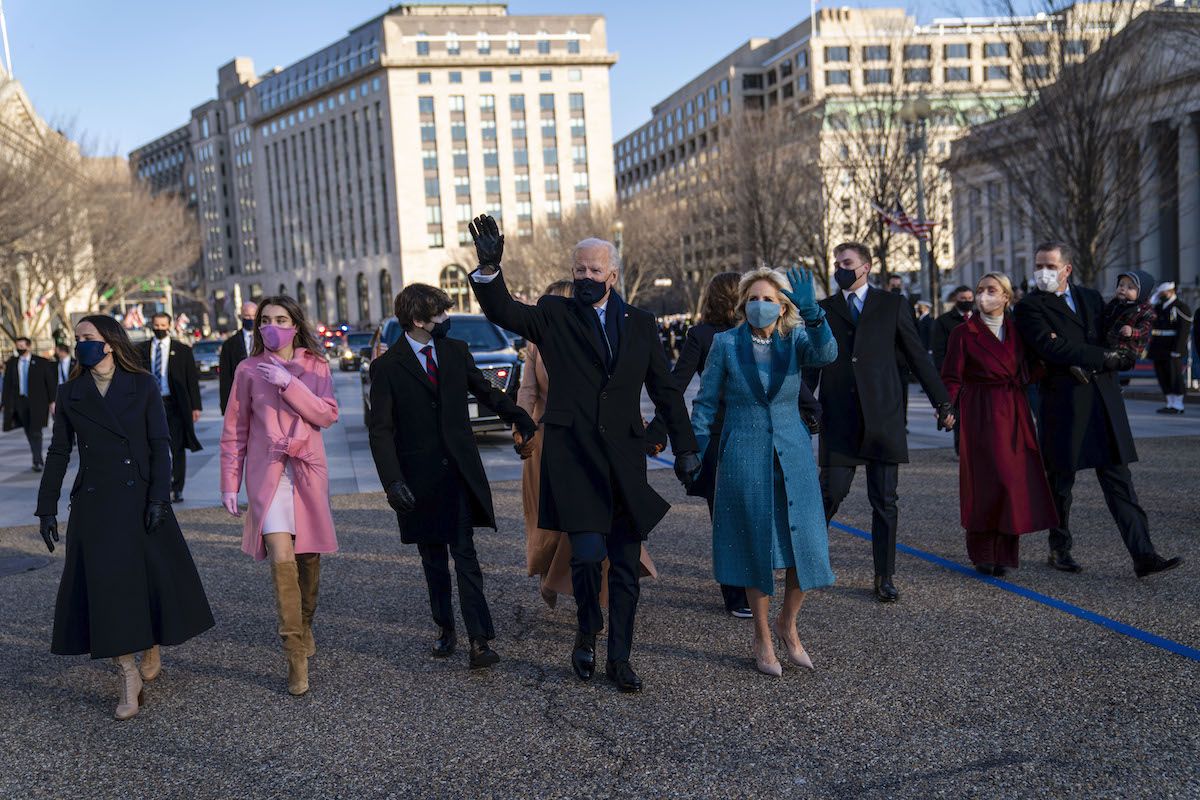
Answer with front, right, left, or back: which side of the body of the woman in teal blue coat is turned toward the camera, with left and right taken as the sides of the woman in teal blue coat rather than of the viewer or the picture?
front

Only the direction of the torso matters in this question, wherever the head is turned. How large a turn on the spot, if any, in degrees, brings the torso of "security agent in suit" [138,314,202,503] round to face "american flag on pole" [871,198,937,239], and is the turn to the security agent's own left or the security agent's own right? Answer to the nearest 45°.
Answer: approximately 135° to the security agent's own left

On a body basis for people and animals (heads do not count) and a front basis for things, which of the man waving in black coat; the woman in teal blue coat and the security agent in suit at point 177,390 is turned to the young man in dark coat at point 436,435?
the security agent in suit

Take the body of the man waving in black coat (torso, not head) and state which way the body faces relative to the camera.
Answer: toward the camera

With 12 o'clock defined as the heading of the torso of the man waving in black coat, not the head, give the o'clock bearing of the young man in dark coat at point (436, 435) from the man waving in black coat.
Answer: The young man in dark coat is roughly at 4 o'clock from the man waving in black coat.

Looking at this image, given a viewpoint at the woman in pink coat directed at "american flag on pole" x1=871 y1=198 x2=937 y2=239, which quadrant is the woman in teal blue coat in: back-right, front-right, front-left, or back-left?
front-right

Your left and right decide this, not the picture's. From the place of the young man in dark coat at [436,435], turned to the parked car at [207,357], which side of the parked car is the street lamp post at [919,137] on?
right

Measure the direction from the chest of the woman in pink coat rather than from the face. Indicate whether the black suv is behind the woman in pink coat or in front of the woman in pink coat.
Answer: behind

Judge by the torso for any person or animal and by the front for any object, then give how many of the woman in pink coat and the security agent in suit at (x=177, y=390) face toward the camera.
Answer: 2

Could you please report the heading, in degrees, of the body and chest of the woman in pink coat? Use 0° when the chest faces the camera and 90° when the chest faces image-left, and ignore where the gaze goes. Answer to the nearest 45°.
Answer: approximately 0°

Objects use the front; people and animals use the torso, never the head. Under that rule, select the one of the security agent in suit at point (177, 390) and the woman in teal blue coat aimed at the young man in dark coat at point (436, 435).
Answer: the security agent in suit

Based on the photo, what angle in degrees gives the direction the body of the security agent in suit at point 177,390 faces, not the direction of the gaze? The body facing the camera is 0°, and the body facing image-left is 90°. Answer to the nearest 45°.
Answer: approximately 0°

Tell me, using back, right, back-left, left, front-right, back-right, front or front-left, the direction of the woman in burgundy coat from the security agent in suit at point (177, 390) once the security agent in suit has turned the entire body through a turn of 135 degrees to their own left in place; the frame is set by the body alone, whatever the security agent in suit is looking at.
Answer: right

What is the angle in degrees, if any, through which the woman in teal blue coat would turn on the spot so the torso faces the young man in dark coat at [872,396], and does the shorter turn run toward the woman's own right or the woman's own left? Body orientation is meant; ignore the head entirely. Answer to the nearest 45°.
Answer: approximately 135° to the woman's own left

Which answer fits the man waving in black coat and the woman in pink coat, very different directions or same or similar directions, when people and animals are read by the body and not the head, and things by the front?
same or similar directions

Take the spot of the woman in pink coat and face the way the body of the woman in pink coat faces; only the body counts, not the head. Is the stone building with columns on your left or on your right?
on your left

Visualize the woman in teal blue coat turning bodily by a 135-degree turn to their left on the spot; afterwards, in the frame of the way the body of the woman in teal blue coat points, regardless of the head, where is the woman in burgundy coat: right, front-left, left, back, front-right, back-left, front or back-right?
front
